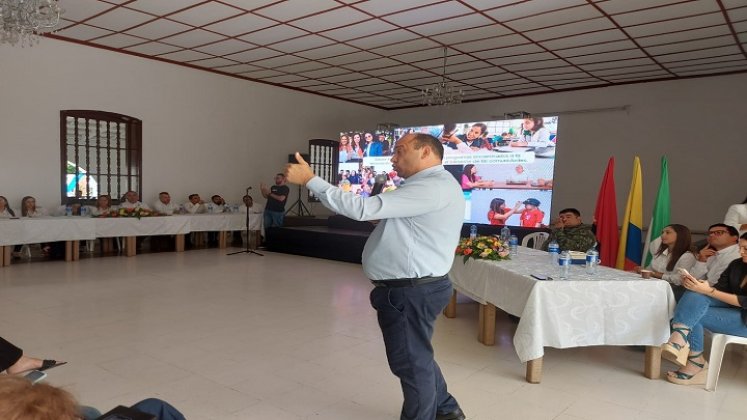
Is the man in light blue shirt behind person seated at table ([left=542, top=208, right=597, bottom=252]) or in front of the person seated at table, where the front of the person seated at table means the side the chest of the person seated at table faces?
in front

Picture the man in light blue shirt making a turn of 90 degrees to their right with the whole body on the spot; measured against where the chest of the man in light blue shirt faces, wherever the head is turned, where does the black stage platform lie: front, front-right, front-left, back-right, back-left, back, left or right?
front

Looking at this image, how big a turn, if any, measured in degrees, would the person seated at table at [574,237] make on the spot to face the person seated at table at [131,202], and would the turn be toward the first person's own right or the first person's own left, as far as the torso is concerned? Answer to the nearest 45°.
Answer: approximately 45° to the first person's own right

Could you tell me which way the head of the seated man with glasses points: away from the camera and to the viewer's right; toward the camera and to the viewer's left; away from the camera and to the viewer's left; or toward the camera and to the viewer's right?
toward the camera and to the viewer's left

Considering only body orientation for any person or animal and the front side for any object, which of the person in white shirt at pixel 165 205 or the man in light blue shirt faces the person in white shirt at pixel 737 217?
the person in white shirt at pixel 165 205

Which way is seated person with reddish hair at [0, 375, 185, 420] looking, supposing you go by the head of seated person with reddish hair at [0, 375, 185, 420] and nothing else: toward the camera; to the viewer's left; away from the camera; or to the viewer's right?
away from the camera

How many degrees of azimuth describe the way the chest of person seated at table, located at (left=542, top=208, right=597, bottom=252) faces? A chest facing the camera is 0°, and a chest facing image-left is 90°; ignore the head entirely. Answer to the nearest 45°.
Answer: approximately 45°

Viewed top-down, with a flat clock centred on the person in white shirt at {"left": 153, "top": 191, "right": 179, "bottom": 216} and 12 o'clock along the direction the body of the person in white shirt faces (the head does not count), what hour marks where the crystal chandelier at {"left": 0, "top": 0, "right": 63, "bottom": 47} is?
The crystal chandelier is roughly at 2 o'clock from the person in white shirt.

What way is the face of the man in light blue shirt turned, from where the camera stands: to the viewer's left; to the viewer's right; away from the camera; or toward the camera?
to the viewer's left

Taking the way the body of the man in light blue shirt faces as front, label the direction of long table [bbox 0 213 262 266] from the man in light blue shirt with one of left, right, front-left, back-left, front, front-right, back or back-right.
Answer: front-right

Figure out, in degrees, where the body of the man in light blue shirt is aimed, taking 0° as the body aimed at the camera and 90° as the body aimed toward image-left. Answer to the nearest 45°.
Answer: approximately 90°

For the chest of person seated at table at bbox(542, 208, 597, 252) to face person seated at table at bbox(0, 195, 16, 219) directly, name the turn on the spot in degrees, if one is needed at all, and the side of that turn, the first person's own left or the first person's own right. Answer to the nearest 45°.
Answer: approximately 45° to the first person's own right
